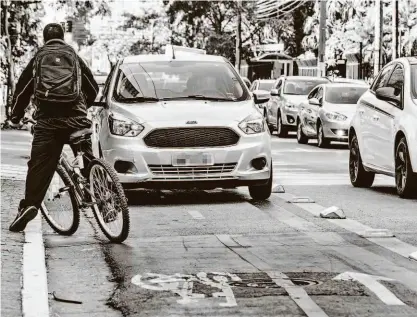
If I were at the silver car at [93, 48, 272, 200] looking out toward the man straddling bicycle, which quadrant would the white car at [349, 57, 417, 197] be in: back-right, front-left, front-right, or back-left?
back-left

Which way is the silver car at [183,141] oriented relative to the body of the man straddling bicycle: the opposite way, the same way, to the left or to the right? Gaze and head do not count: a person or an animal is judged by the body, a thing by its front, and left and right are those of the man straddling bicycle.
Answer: the opposite way

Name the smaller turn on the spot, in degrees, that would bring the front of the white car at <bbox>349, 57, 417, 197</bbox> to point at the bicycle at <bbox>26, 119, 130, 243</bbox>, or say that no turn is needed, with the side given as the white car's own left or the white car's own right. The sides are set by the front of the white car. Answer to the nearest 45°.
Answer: approximately 90° to the white car's own right

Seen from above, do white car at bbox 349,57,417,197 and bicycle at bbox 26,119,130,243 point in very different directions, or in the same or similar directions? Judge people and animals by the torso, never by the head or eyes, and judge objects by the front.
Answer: very different directions

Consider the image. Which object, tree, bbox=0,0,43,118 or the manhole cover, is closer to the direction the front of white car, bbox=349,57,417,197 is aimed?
the manhole cover

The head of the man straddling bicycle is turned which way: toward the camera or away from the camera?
away from the camera

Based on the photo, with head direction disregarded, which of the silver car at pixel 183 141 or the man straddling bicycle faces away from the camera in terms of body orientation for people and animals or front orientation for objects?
the man straddling bicycle

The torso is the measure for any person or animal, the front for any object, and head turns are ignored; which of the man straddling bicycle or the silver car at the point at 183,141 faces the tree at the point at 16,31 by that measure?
the man straddling bicycle

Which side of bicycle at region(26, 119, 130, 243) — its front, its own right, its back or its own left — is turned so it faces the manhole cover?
back

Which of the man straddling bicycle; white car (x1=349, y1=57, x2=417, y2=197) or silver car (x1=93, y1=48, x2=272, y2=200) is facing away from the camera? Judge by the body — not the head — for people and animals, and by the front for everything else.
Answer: the man straddling bicycle

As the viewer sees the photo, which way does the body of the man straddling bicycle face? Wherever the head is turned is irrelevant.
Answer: away from the camera
